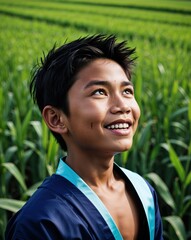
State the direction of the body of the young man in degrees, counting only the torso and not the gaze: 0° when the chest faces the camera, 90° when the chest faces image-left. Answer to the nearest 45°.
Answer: approximately 315°

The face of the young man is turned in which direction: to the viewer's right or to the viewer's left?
to the viewer's right
